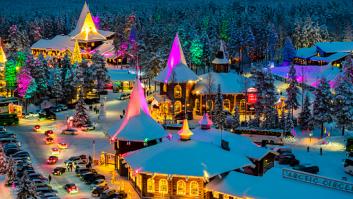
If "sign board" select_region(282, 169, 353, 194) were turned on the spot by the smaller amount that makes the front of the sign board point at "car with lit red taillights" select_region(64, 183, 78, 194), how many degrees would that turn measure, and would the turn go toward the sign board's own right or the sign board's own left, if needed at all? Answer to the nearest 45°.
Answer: approximately 90° to the sign board's own right

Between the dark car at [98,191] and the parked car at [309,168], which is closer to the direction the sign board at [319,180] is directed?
the dark car

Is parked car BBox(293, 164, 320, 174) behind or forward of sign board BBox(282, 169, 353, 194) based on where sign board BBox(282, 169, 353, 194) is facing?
behind

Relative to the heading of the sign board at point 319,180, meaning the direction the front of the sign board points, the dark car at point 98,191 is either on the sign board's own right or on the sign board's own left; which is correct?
on the sign board's own right

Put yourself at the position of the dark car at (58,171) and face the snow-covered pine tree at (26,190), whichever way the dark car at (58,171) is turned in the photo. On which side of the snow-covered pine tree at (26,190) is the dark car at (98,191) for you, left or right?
left

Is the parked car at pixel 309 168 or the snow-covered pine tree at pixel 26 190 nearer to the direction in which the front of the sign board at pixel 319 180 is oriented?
the snow-covered pine tree

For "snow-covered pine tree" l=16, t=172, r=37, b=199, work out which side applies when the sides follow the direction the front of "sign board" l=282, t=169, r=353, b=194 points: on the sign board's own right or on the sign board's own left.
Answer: on the sign board's own right

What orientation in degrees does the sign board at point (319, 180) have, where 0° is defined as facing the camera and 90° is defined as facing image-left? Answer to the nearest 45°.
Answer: approximately 0°

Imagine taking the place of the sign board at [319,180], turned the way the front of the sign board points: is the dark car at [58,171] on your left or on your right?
on your right
